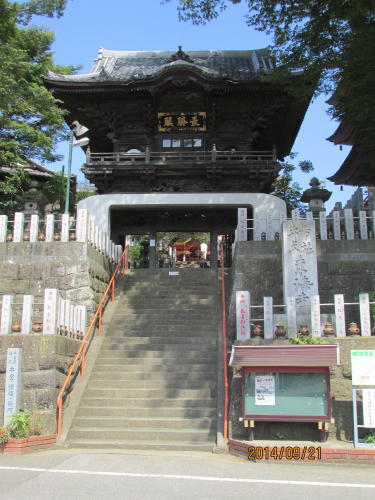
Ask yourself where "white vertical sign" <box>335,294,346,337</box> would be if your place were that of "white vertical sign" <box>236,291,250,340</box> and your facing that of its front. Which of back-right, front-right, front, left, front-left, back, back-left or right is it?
left

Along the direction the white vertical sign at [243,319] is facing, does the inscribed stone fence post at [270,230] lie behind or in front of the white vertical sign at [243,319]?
behind

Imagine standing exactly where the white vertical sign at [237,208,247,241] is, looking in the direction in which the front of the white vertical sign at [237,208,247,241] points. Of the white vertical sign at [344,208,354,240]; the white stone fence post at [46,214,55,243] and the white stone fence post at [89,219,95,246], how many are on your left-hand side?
1

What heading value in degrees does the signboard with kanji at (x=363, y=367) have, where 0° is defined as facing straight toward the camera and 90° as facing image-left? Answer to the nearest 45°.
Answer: approximately 0°

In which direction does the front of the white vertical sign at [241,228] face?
toward the camera

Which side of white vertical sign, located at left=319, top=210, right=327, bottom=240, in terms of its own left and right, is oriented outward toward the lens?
front

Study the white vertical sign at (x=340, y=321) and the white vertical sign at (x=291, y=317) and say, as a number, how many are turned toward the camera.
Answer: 2

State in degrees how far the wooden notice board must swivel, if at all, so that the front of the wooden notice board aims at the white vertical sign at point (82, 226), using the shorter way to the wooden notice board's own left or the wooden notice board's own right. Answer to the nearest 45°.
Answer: approximately 135° to the wooden notice board's own right

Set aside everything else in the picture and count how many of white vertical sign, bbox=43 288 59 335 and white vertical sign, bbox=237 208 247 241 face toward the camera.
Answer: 2

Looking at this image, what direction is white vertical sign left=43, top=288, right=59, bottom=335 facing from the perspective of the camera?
toward the camera

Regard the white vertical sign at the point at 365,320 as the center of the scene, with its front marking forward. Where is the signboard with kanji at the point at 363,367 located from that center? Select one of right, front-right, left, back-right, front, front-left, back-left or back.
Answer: front

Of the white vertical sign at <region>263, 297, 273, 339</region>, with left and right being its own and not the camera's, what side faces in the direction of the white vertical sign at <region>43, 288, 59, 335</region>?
right

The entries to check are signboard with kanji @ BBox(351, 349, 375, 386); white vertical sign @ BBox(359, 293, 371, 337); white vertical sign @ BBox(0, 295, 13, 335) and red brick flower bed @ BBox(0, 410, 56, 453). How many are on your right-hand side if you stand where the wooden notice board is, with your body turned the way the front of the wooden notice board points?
2

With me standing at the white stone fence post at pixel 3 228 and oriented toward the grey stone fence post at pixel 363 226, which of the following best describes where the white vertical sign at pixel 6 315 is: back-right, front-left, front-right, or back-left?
front-right

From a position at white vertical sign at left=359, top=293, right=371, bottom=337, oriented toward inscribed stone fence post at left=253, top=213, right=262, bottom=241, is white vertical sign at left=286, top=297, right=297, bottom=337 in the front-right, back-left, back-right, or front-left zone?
front-left

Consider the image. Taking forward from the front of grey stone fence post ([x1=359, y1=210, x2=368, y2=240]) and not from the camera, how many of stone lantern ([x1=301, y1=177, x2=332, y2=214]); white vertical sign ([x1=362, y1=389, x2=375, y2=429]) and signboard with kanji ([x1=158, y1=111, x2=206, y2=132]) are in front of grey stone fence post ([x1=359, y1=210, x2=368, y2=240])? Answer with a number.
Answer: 1
